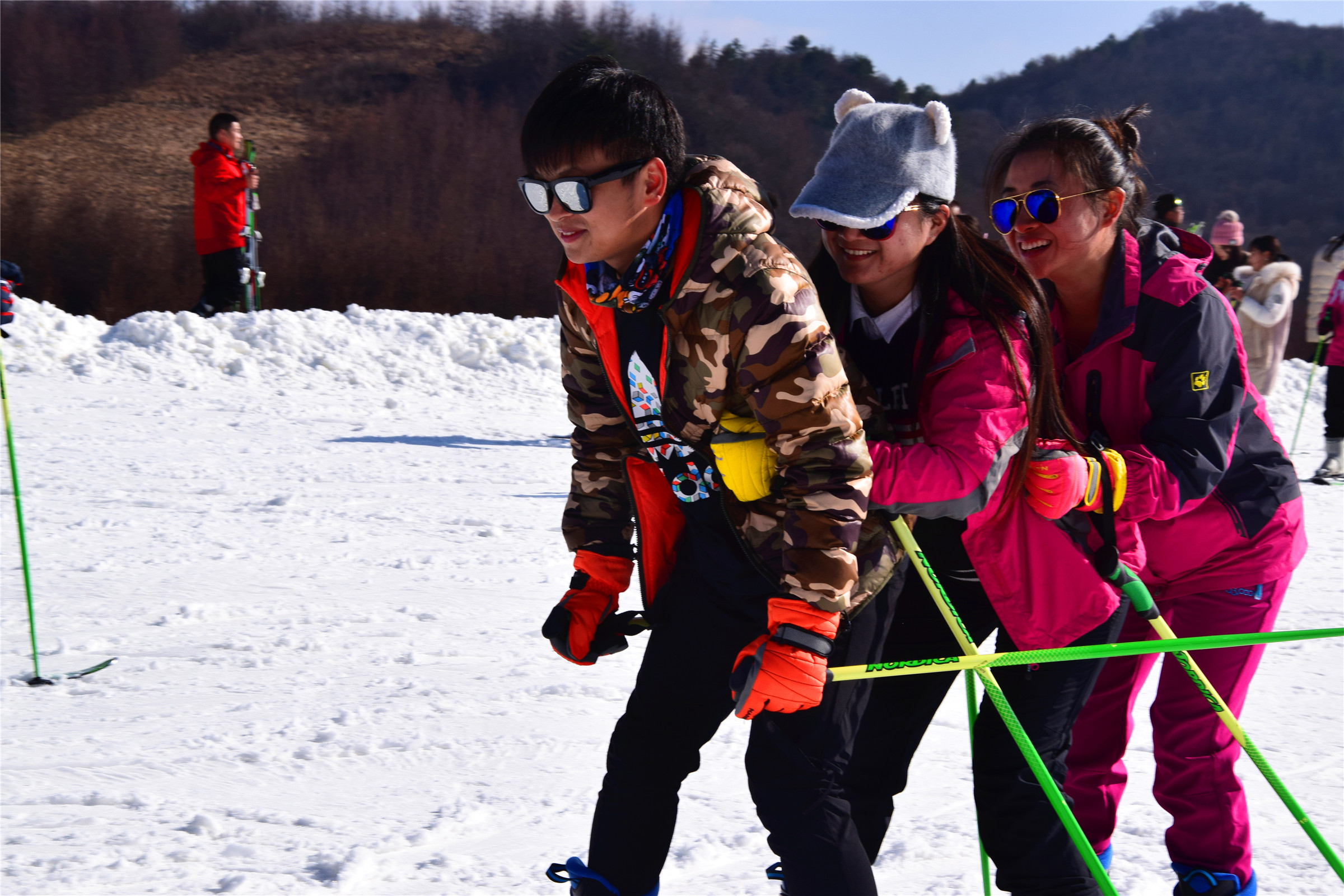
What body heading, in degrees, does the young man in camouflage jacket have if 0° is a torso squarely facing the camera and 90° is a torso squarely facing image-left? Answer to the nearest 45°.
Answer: approximately 45°

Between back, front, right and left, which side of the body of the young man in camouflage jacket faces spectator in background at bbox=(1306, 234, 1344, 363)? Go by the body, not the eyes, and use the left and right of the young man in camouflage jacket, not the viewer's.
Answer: back

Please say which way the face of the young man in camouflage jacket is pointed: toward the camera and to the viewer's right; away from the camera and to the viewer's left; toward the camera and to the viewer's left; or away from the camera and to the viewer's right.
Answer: toward the camera and to the viewer's left

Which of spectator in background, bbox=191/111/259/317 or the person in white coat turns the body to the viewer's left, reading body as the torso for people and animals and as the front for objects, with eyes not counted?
the person in white coat

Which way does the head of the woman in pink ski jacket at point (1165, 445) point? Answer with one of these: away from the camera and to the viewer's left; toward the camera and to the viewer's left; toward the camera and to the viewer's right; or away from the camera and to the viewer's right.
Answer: toward the camera and to the viewer's left

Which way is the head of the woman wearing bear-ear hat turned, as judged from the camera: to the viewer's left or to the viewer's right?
to the viewer's left

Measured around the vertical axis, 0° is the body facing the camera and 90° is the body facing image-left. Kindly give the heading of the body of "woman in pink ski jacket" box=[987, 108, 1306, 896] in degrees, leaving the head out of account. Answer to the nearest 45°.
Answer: approximately 45°

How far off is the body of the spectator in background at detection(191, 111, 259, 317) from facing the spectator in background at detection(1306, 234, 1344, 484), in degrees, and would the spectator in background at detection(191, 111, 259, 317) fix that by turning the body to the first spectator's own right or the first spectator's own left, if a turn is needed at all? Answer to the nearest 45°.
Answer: approximately 45° to the first spectator's own right

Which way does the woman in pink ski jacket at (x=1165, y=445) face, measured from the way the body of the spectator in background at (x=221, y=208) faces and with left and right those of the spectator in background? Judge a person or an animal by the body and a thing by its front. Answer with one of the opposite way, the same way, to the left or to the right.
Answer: the opposite way

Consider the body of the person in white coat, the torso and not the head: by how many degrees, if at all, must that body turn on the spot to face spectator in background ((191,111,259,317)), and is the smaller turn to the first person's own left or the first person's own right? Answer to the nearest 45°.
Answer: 0° — they already face them

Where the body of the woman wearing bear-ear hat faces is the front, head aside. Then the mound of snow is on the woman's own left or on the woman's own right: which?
on the woman's own right

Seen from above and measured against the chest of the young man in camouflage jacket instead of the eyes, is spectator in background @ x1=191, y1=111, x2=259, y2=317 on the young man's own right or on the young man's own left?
on the young man's own right

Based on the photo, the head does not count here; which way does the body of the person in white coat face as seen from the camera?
to the viewer's left
